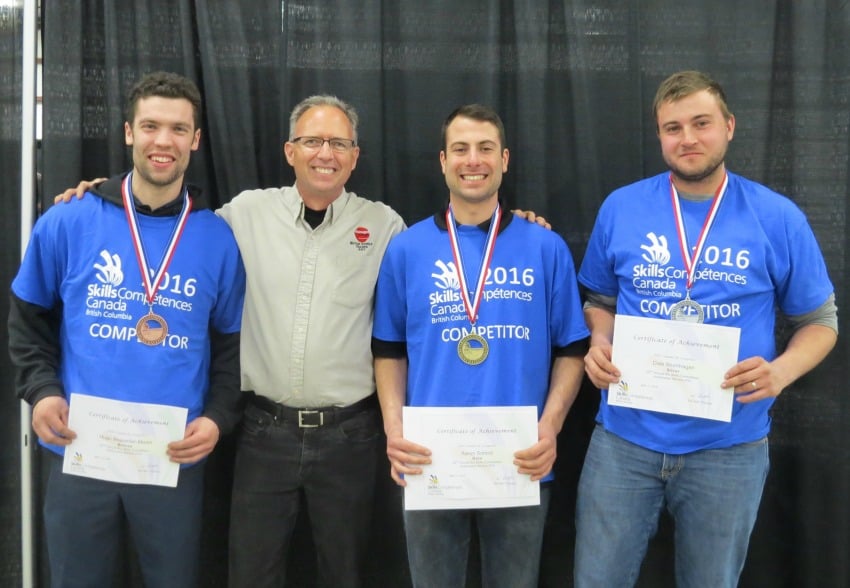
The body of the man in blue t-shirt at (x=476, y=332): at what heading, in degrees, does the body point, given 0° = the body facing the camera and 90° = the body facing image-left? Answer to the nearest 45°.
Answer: approximately 0°

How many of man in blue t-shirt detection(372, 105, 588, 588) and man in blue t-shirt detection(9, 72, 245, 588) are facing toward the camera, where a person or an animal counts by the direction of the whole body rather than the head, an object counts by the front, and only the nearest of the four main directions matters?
2

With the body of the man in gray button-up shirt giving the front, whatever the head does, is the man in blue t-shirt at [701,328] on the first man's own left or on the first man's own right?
on the first man's own left
